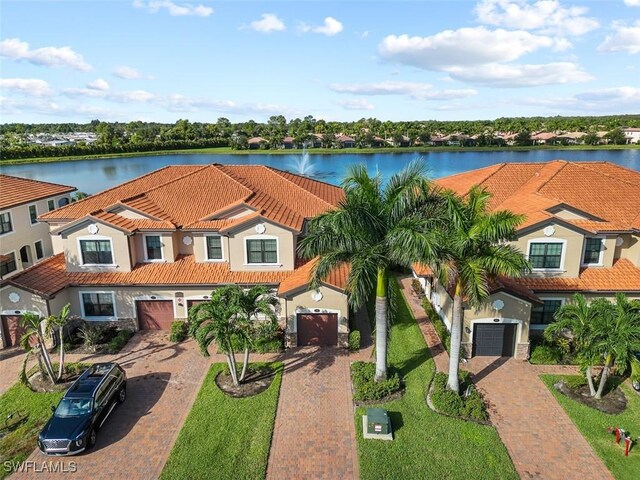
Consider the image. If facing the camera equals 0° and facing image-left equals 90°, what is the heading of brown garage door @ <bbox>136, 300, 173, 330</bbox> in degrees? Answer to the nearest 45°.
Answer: approximately 0°

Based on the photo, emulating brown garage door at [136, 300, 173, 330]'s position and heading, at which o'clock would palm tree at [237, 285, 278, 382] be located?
The palm tree is roughly at 11 o'clock from the brown garage door.

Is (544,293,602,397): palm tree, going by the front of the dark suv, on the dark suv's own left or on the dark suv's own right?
on the dark suv's own left

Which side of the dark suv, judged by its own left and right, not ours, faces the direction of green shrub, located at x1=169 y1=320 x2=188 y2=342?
back

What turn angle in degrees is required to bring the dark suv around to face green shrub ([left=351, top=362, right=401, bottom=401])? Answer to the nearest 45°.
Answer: approximately 135° to its left

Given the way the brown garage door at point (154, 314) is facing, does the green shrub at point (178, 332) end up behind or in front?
in front

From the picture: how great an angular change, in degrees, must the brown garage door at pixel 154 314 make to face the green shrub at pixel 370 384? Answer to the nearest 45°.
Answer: approximately 45° to its left

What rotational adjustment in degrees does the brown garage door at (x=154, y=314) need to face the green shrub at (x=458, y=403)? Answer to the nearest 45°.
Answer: approximately 45° to its left

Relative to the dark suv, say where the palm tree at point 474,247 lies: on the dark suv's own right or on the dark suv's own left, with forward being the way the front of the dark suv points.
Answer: on the dark suv's own left
